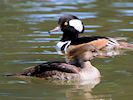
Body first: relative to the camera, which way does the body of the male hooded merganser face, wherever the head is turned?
to the viewer's left
